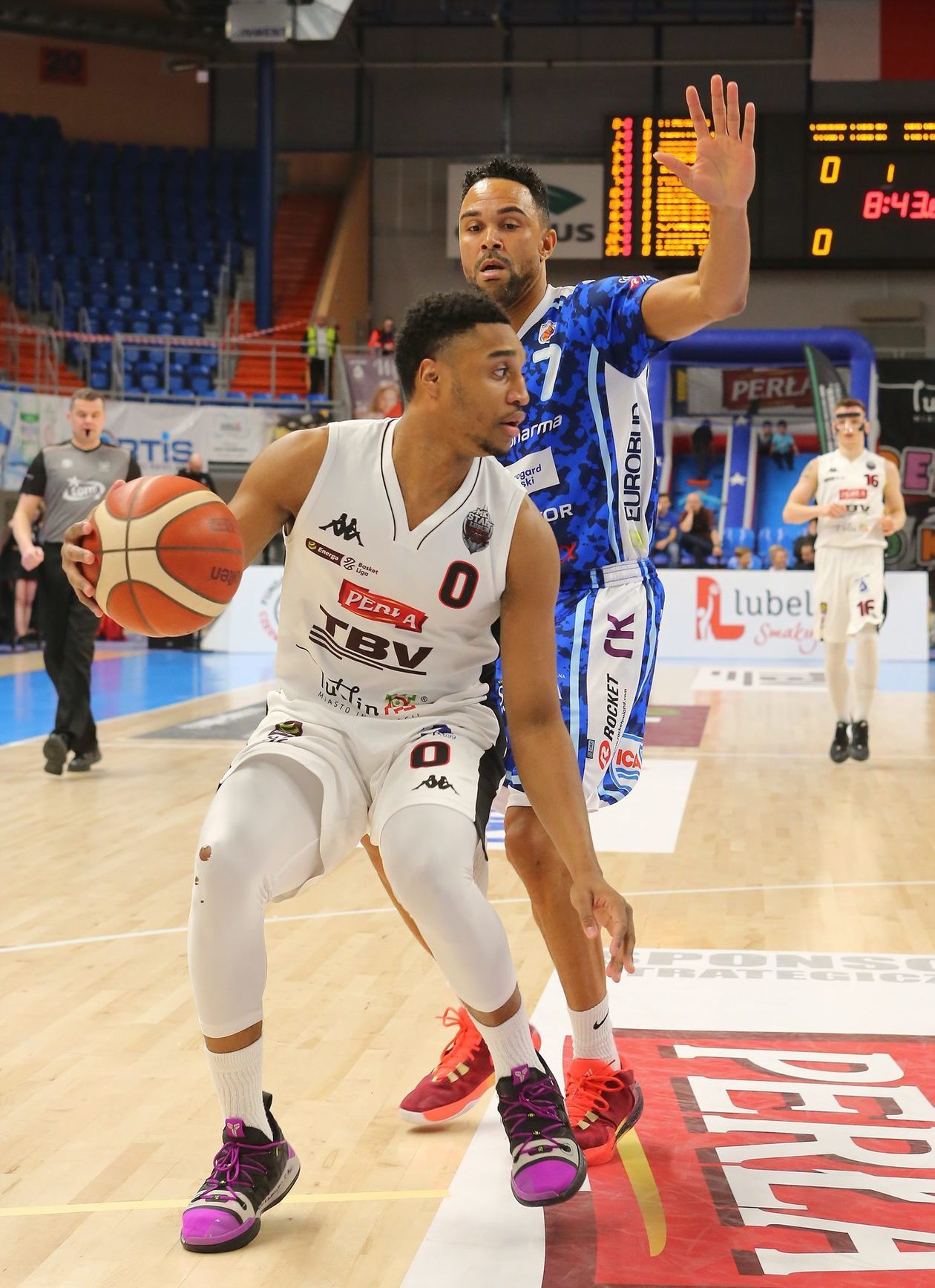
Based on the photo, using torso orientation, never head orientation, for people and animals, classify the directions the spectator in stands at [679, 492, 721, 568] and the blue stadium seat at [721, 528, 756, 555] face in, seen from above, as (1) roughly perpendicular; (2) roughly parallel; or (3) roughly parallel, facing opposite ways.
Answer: roughly parallel

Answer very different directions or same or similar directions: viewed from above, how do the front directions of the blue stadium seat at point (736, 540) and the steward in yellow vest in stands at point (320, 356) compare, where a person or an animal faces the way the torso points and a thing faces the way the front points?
same or similar directions

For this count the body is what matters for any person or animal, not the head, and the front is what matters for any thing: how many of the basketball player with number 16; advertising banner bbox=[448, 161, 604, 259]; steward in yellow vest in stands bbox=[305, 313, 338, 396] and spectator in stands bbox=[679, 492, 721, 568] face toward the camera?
4

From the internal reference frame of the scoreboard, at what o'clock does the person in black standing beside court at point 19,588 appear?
The person in black standing beside court is roughly at 2 o'clock from the scoreboard.

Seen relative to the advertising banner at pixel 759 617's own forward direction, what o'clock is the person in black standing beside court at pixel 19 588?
The person in black standing beside court is roughly at 3 o'clock from the advertising banner.

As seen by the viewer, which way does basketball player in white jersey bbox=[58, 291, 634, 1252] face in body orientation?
toward the camera

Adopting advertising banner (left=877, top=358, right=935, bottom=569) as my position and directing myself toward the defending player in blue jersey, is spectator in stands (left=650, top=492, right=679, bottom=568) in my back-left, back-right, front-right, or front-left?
front-right

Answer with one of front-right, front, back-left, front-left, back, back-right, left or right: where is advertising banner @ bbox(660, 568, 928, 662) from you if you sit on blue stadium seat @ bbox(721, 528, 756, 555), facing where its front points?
front

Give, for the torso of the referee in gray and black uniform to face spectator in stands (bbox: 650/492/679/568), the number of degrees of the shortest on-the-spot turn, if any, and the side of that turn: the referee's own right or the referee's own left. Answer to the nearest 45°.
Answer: approximately 135° to the referee's own left

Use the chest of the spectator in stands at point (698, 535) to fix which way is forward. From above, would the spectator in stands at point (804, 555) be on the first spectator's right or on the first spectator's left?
on the first spectator's left

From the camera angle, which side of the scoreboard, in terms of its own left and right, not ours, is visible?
front

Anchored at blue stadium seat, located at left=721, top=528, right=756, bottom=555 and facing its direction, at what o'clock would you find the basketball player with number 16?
The basketball player with number 16 is roughly at 12 o'clock from the blue stadium seat.
